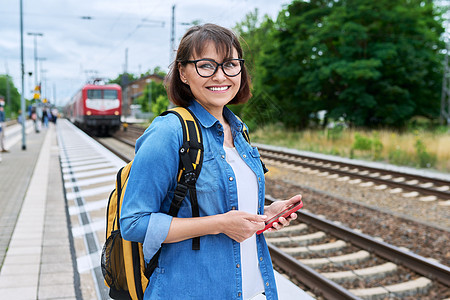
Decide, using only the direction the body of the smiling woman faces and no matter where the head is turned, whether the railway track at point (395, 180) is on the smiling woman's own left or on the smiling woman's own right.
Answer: on the smiling woman's own left

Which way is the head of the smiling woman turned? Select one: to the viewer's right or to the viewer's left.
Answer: to the viewer's right

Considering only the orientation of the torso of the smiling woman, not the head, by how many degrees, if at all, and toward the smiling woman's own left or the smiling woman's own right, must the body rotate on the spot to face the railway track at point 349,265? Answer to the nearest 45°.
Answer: approximately 90° to the smiling woman's own left

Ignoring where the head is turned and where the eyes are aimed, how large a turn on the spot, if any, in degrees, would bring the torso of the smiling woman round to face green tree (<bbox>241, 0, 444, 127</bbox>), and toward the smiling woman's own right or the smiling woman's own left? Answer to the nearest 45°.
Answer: approximately 135° to the smiling woman's own left

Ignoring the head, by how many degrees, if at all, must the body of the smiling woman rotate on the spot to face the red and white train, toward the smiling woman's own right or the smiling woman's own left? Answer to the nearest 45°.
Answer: approximately 135° to the smiling woman's own left

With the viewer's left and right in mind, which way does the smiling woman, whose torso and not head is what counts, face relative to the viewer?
facing the viewer and to the right of the viewer

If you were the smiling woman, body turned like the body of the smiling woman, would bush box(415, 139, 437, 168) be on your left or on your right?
on your left

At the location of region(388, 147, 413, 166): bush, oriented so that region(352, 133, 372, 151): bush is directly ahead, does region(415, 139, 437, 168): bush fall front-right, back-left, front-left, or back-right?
back-right
